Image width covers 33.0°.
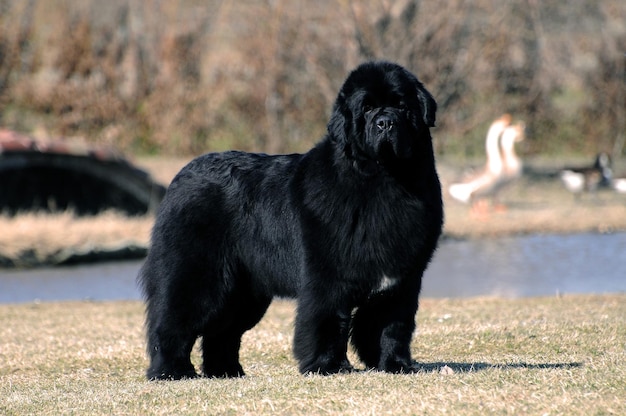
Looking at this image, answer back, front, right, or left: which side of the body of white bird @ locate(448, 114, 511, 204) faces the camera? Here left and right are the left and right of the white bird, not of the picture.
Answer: right

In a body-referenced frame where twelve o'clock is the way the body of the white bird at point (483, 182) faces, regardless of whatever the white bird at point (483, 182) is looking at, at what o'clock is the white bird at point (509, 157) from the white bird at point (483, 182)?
the white bird at point (509, 157) is roughly at 10 o'clock from the white bird at point (483, 182).

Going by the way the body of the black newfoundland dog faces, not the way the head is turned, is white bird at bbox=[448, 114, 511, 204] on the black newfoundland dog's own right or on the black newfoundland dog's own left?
on the black newfoundland dog's own left

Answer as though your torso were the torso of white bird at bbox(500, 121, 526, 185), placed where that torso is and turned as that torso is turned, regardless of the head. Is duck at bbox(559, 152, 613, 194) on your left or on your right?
on your left

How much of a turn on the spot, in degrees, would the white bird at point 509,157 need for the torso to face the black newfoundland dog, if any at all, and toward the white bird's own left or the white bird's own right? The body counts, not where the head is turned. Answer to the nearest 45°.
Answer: approximately 90° to the white bird's own right

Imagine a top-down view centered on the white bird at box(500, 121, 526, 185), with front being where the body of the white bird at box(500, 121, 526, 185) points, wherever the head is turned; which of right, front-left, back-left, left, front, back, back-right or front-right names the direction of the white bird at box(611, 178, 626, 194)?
front-left

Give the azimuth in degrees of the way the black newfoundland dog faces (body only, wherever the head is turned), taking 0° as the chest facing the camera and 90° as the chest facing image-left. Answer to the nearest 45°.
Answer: approximately 315°
